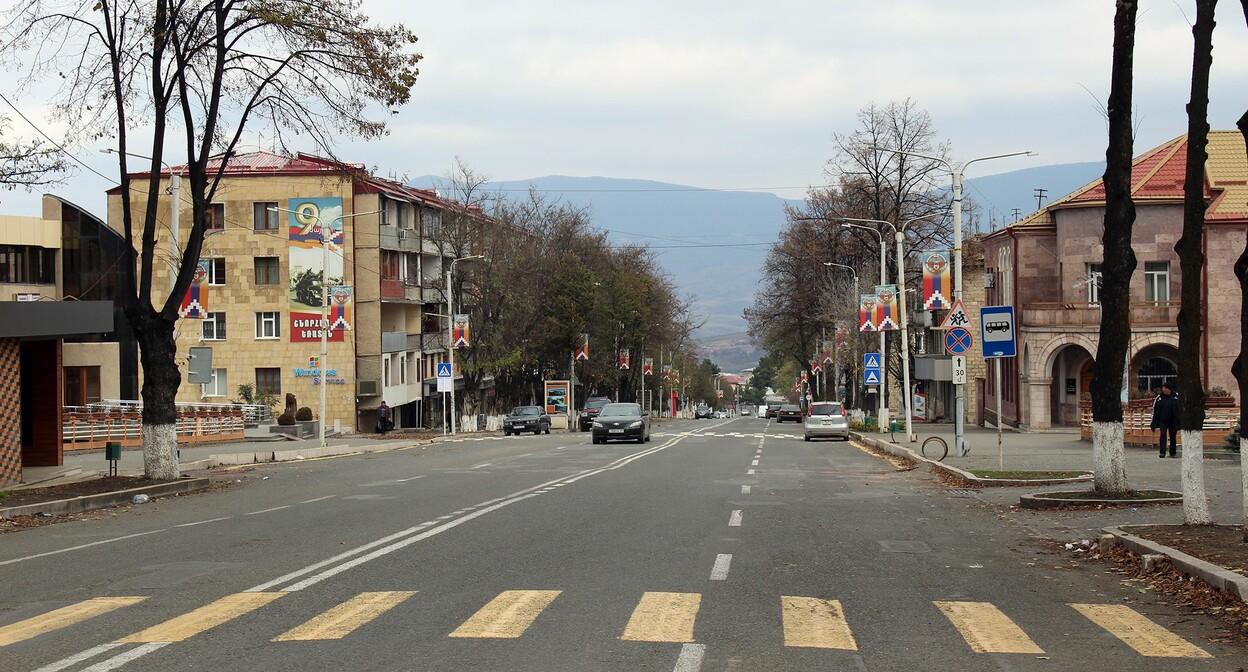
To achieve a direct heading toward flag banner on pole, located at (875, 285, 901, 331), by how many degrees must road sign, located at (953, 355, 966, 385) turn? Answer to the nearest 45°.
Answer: approximately 180°

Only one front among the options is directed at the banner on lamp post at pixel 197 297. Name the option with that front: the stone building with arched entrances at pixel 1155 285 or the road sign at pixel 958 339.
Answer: the stone building with arched entrances

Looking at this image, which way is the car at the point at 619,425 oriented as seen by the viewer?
toward the camera

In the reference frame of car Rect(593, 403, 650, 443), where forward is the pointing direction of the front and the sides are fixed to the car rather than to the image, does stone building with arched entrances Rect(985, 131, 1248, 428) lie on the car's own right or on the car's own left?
on the car's own left

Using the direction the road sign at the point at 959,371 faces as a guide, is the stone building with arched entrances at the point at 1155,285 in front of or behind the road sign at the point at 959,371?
behind

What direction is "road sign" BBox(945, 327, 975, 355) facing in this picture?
toward the camera

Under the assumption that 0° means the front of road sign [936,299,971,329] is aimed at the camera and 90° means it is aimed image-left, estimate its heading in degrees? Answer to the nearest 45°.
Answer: approximately 0°

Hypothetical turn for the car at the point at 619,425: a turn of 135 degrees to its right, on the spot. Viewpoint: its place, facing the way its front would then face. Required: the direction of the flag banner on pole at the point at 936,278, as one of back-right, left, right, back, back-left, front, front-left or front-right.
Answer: back
